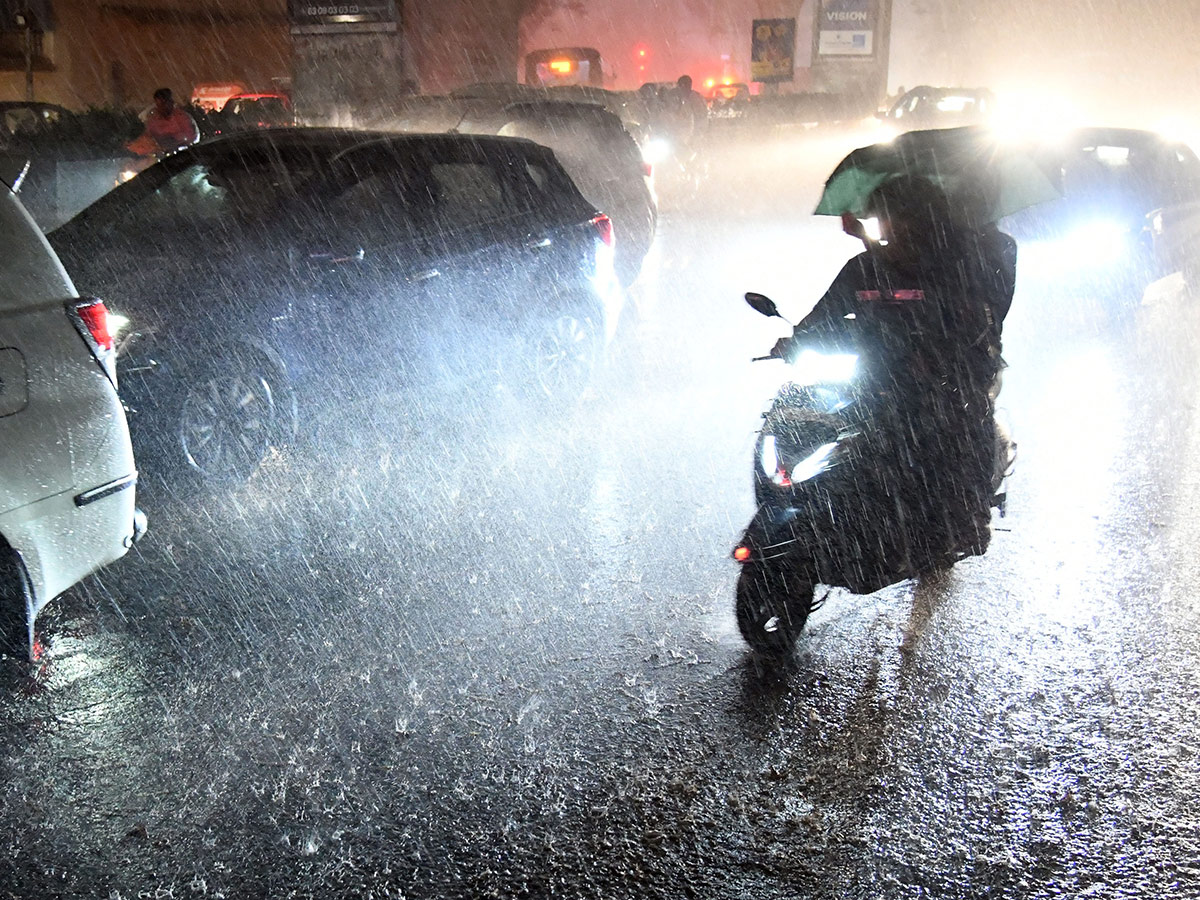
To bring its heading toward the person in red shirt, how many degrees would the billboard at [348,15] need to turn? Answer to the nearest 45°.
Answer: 0° — it already faces them

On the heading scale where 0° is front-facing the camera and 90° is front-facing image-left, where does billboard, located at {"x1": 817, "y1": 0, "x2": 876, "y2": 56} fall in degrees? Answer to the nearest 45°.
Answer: approximately 0°

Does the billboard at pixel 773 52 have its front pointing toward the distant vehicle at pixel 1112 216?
yes

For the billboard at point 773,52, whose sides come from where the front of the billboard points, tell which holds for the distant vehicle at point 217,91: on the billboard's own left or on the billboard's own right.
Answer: on the billboard's own right

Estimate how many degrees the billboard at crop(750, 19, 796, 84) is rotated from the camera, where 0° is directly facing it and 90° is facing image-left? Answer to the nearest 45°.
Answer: approximately 0°

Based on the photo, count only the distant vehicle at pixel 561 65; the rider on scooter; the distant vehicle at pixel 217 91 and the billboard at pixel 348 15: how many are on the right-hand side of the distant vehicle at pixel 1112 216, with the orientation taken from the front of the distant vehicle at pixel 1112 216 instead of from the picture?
3

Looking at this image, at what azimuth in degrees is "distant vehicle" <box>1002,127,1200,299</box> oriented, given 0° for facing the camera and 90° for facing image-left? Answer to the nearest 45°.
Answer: approximately 45°
